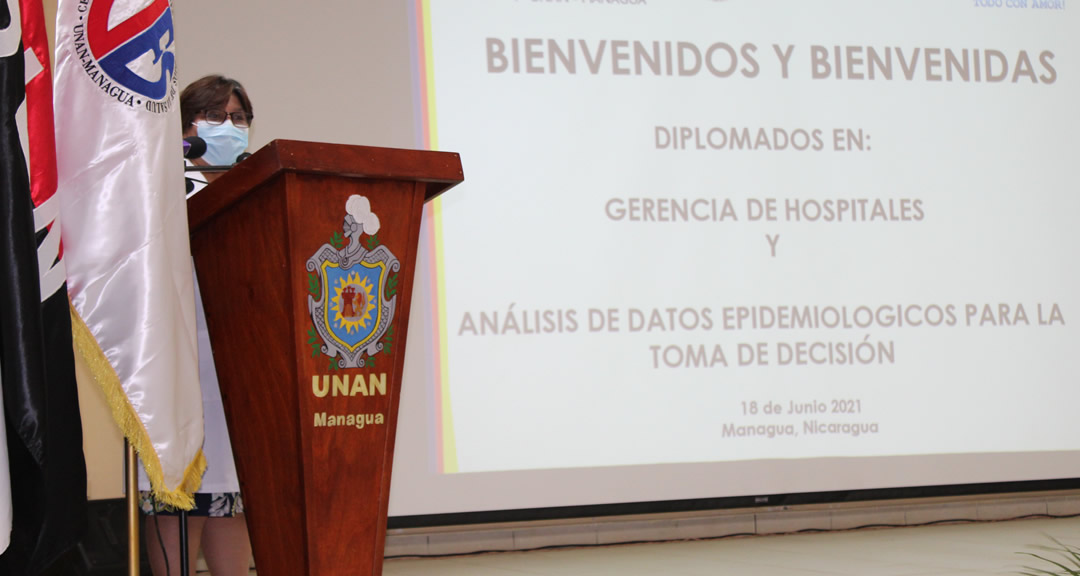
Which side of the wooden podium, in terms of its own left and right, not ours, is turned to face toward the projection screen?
left

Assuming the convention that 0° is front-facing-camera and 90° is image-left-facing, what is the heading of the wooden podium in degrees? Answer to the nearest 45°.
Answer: approximately 315°

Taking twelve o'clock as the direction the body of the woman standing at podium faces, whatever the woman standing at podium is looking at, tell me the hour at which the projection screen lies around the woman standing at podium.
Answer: The projection screen is roughly at 9 o'clock from the woman standing at podium.

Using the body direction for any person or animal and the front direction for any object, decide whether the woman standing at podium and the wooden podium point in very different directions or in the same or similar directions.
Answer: same or similar directions

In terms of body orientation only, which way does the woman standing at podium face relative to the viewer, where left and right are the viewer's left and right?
facing the viewer and to the right of the viewer

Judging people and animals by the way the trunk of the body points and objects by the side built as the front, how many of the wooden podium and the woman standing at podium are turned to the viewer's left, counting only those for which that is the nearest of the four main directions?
0
